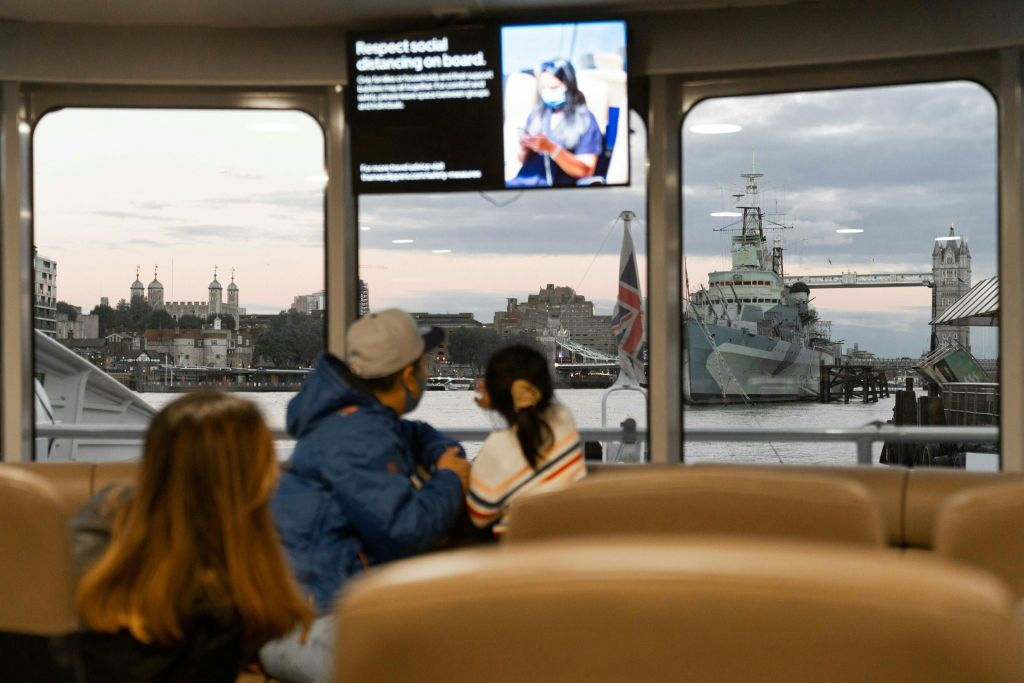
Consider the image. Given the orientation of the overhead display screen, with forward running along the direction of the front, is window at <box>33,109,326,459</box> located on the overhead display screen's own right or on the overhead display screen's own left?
on the overhead display screen's own right

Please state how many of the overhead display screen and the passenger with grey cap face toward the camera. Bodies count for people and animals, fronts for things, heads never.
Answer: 1

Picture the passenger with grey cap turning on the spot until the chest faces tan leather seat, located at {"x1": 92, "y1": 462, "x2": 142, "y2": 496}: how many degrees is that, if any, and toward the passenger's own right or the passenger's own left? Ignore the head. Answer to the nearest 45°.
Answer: approximately 90° to the passenger's own left

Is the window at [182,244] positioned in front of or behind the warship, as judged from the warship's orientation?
in front

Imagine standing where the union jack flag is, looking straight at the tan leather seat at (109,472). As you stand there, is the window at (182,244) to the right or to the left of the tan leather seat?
right

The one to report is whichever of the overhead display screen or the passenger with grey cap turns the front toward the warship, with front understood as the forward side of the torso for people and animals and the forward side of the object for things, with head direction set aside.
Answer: the passenger with grey cap

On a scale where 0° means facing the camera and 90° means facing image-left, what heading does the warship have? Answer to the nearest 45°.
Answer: approximately 45°

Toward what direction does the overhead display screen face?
toward the camera

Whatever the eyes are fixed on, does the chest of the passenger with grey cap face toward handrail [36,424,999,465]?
yes

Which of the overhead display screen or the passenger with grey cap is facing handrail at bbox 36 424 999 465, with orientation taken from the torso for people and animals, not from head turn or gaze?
the passenger with grey cap

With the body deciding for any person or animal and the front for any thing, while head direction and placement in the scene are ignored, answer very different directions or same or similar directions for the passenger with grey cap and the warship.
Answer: very different directions

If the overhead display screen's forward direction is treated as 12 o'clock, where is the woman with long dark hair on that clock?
The woman with long dark hair is roughly at 12 o'clock from the overhead display screen.
